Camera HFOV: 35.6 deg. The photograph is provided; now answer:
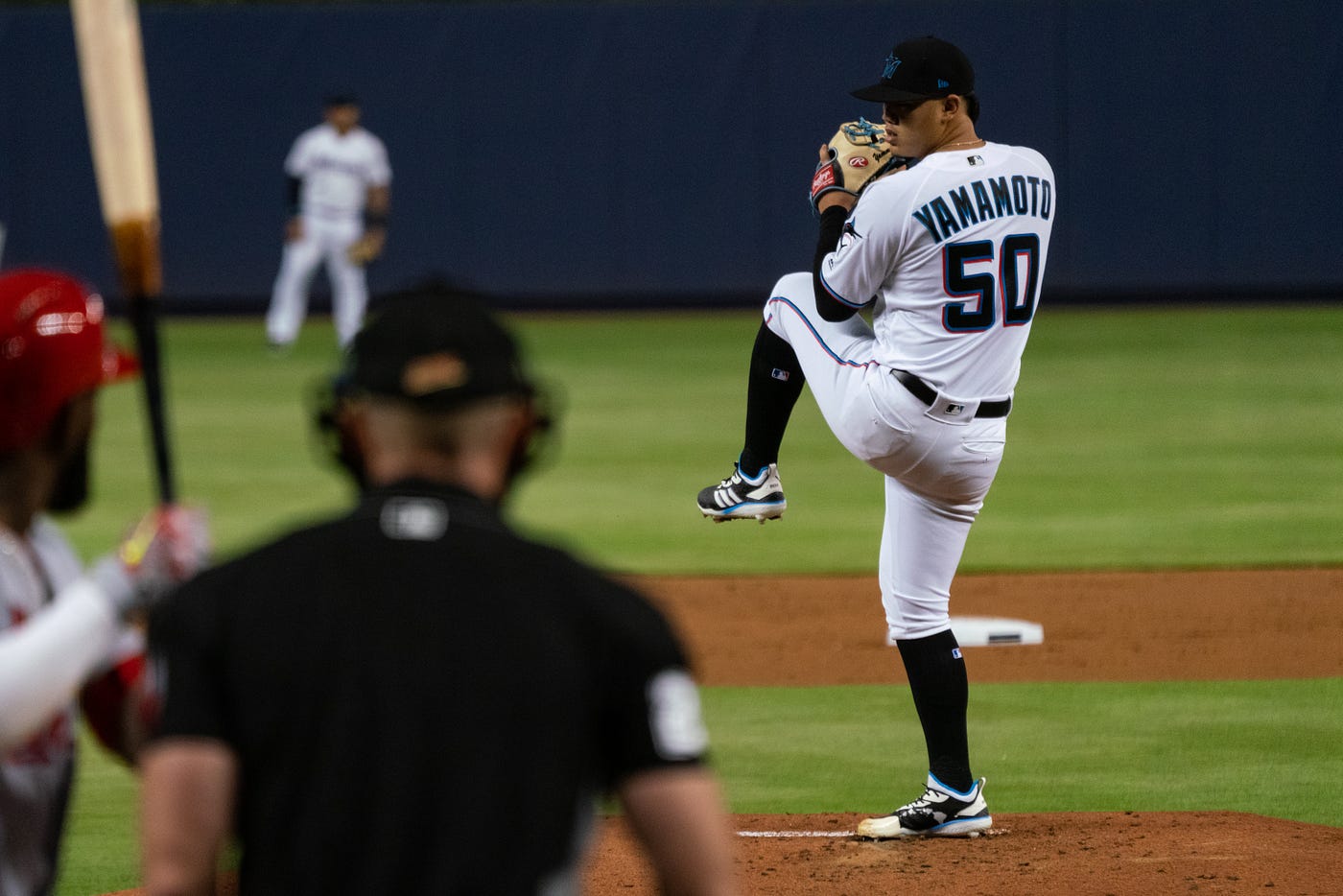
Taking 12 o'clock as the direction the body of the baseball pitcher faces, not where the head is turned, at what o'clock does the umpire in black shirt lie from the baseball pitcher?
The umpire in black shirt is roughly at 8 o'clock from the baseball pitcher.

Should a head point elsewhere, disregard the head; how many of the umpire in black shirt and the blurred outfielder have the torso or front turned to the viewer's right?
0

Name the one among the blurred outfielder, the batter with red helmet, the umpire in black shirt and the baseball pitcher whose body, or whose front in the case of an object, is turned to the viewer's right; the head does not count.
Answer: the batter with red helmet

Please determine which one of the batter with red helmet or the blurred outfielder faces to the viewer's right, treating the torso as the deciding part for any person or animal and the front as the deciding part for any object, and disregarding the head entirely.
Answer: the batter with red helmet

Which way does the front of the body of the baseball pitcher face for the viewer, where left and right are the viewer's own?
facing away from the viewer and to the left of the viewer

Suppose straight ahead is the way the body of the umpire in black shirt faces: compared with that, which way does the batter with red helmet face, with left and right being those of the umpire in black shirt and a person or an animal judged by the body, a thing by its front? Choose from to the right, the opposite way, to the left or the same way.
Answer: to the right

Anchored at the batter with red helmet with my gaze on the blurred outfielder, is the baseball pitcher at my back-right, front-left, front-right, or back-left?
front-right

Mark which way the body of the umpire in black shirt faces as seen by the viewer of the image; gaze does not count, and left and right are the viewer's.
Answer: facing away from the viewer

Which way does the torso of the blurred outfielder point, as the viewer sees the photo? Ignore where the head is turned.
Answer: toward the camera

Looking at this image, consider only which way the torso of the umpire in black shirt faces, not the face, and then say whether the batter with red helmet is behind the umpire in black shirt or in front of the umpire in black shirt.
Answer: in front

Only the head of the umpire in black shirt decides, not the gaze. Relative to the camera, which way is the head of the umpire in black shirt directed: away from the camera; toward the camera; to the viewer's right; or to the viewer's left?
away from the camera

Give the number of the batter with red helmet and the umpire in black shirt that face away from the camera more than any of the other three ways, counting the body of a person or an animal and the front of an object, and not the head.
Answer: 1

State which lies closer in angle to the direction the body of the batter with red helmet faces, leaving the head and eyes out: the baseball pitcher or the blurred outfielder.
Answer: the baseball pitcher

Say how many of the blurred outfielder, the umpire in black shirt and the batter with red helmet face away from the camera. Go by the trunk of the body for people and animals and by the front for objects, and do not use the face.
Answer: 1

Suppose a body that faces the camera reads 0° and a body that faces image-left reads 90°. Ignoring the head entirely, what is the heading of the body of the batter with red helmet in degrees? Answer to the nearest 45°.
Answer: approximately 270°

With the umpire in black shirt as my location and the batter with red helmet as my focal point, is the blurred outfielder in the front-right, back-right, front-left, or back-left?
front-right

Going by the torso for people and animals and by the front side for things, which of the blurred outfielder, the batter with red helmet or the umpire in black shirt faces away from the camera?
the umpire in black shirt

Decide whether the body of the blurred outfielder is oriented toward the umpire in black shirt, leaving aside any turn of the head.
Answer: yes
